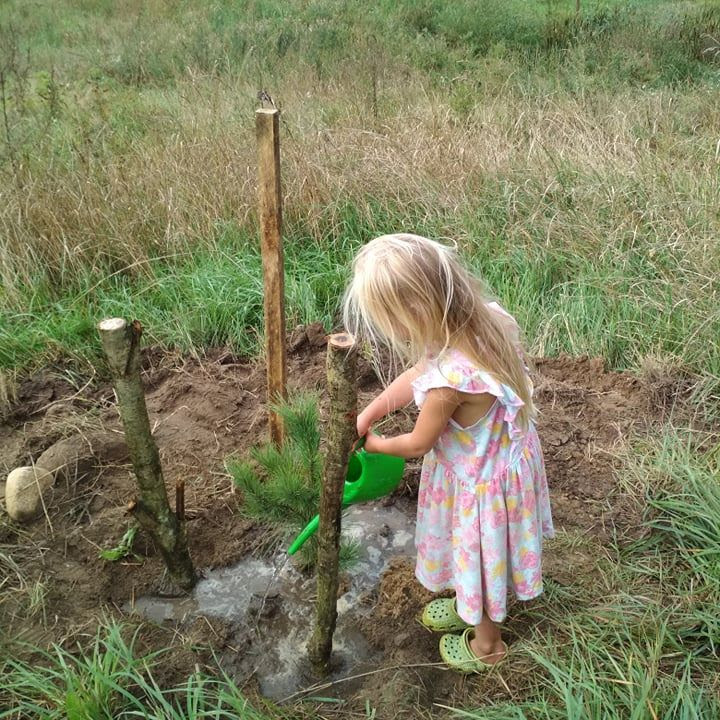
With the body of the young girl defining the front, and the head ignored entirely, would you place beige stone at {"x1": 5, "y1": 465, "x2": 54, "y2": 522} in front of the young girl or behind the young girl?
in front

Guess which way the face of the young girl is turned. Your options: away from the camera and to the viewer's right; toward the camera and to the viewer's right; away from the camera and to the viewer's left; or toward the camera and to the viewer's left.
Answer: away from the camera and to the viewer's left

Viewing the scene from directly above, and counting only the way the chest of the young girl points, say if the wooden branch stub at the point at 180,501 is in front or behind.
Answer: in front

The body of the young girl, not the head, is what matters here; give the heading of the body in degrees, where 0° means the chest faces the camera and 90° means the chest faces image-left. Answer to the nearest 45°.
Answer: approximately 90°
